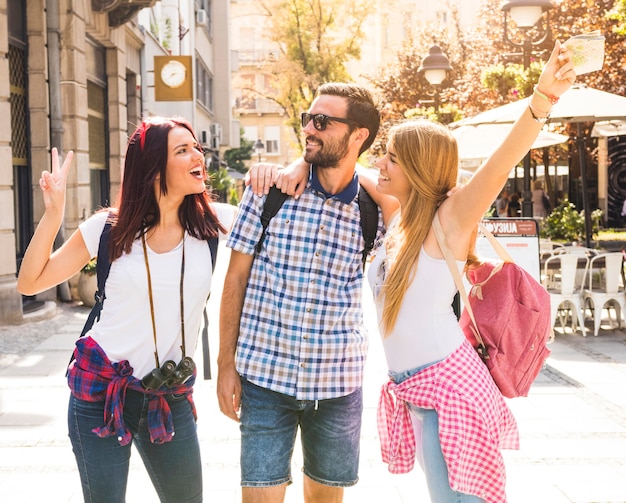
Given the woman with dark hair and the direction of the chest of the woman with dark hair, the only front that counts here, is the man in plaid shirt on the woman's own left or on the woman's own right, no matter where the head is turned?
on the woman's own left

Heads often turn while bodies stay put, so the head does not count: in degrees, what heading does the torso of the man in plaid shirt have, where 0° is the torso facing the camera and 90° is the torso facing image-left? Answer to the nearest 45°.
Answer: approximately 0°

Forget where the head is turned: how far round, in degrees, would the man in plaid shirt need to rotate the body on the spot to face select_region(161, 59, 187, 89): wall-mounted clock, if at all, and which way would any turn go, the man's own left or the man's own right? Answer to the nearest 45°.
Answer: approximately 180°

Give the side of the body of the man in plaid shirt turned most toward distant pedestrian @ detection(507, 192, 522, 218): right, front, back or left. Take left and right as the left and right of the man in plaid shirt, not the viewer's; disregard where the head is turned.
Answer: back

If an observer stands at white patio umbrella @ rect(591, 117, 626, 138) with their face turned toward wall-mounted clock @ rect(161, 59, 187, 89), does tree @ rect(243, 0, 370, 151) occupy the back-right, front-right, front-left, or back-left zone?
front-right

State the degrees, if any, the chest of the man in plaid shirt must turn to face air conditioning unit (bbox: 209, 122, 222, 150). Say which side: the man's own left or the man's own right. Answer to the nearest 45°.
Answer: approximately 180°

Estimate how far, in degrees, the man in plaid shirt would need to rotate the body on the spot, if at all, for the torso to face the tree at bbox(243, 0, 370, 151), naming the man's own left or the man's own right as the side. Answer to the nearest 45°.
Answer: approximately 180°

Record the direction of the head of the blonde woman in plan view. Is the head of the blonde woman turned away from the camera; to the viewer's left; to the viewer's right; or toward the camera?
to the viewer's left

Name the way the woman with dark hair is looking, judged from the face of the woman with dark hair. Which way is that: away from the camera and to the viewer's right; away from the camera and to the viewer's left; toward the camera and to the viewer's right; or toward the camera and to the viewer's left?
toward the camera and to the viewer's right

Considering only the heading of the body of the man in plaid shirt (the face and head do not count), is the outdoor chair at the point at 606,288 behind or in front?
behind

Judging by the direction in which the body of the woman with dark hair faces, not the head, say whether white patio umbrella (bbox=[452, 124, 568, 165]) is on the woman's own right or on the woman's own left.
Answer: on the woman's own left
